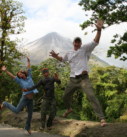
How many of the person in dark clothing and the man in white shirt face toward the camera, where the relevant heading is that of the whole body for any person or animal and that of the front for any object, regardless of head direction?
2

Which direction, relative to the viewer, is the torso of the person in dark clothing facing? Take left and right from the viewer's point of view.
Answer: facing the viewer

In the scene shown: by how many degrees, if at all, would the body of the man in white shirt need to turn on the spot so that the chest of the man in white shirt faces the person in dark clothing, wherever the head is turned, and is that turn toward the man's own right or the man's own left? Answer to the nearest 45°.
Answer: approximately 135° to the man's own right

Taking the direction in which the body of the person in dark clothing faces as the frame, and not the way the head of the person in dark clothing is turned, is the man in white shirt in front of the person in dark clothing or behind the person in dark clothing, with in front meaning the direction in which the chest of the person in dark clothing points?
in front

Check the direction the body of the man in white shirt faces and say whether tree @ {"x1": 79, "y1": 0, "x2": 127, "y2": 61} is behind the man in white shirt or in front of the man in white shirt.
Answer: behind
